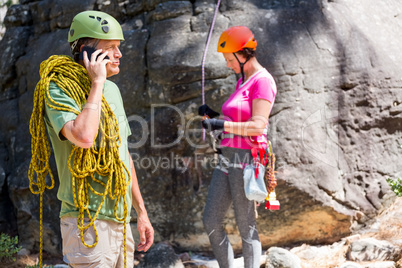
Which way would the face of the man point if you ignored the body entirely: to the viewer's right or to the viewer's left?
to the viewer's right

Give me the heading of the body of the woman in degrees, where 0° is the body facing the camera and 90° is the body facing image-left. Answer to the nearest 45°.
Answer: approximately 90°

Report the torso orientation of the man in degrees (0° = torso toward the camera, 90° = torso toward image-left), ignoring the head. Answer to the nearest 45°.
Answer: approximately 315°

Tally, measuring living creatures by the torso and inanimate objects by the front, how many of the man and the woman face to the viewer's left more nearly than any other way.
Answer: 1
